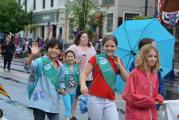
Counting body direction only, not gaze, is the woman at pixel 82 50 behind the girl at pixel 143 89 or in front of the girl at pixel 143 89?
behind

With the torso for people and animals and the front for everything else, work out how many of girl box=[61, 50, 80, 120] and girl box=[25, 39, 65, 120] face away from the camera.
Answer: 0

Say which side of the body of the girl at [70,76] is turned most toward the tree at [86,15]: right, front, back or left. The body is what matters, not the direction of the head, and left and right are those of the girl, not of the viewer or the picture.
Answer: back

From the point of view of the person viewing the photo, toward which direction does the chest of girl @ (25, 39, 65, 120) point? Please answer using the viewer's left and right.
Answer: facing the viewer and to the right of the viewer

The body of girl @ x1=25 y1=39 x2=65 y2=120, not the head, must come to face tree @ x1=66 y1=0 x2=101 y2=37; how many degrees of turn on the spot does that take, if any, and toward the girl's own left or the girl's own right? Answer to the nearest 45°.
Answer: approximately 135° to the girl's own left

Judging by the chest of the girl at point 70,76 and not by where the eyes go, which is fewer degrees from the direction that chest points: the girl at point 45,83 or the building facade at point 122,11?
the girl

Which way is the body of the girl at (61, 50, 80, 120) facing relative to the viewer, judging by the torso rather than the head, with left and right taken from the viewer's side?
facing the viewer

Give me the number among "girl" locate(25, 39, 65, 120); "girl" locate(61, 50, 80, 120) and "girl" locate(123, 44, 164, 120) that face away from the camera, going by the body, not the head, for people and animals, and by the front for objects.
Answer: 0

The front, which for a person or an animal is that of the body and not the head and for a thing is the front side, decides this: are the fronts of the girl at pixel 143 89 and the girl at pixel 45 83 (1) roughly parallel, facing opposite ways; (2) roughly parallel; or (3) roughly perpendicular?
roughly parallel

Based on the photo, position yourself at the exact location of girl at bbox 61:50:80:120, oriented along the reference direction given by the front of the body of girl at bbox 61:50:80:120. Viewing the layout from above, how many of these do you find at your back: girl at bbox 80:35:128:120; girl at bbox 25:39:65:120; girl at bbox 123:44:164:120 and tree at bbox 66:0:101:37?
1
